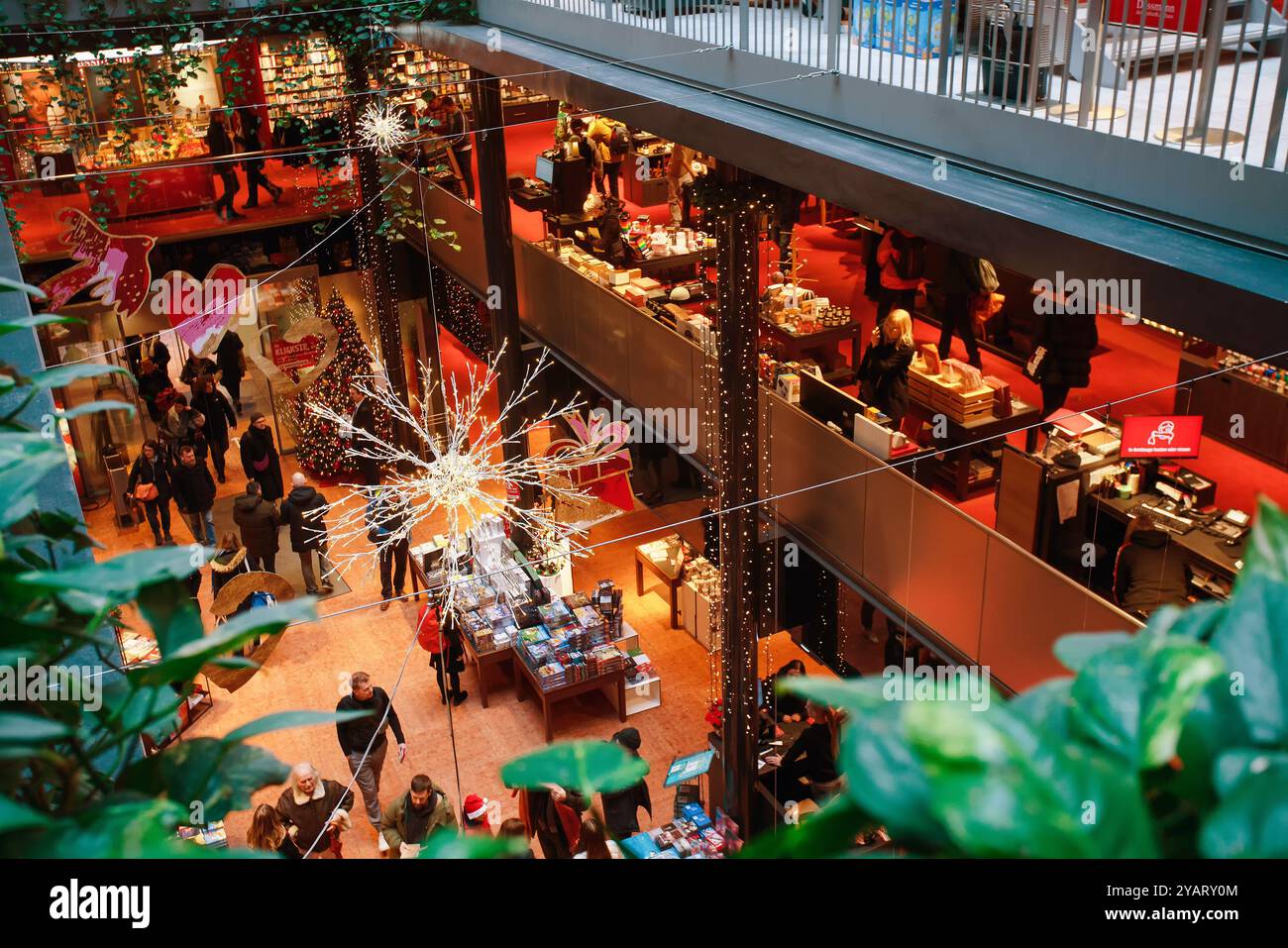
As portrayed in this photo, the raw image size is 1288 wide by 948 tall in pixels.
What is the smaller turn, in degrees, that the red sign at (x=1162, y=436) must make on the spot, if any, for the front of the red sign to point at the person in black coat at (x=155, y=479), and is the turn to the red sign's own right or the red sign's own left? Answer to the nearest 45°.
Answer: approximately 90° to the red sign's own right

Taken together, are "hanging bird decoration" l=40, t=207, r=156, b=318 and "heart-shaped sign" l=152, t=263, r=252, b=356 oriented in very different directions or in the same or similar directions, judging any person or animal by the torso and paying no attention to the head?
same or similar directions

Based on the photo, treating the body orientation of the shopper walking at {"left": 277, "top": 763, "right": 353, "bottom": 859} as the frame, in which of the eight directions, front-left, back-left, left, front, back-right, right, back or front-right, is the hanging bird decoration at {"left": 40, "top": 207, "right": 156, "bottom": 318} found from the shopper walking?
back

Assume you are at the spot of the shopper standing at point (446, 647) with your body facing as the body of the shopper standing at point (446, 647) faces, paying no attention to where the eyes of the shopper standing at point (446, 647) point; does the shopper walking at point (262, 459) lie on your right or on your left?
on your left

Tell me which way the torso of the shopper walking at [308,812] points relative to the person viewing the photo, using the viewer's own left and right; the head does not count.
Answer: facing the viewer

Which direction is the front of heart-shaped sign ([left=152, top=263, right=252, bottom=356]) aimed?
toward the camera

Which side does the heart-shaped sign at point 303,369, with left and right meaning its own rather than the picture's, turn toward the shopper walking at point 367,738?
front

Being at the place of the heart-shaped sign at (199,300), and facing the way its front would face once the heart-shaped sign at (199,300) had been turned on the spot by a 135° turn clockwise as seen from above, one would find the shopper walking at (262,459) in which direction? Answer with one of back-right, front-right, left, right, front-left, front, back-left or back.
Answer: back-left

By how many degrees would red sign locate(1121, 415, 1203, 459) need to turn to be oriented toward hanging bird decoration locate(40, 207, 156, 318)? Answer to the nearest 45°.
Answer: approximately 90° to its right
